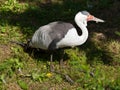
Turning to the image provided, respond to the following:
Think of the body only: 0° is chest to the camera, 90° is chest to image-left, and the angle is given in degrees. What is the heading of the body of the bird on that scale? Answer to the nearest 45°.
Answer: approximately 270°
